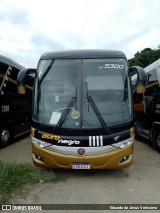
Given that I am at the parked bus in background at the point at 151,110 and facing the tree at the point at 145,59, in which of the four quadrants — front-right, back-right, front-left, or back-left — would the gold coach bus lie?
back-left

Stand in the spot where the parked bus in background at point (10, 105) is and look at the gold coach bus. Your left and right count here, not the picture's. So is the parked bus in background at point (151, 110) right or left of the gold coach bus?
left

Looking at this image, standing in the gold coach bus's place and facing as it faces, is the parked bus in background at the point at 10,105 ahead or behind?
behind

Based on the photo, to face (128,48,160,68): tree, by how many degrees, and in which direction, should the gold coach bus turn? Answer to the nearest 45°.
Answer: approximately 180°

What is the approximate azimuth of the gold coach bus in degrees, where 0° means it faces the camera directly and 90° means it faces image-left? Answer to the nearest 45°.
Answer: approximately 0°

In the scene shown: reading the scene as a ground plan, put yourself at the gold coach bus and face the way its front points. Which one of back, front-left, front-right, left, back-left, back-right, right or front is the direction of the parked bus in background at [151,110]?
back-left

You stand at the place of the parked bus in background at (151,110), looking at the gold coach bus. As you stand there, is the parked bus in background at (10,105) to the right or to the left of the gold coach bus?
right
